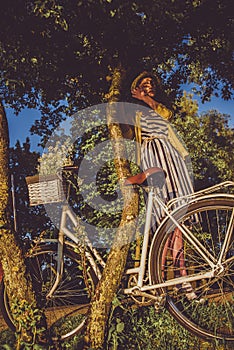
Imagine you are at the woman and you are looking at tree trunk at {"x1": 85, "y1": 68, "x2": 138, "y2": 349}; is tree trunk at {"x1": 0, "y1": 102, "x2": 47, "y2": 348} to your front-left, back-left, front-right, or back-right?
front-right

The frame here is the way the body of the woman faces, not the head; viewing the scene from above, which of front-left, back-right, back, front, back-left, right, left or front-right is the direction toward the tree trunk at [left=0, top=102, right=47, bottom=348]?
front-right

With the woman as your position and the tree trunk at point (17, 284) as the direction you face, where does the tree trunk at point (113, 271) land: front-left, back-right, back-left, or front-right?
front-left

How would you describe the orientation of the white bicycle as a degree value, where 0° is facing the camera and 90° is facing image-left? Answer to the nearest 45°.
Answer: approximately 135°
